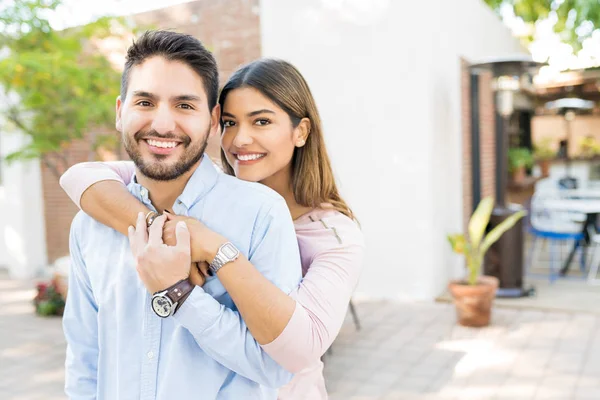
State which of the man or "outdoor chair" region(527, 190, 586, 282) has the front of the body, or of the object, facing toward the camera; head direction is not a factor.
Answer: the man

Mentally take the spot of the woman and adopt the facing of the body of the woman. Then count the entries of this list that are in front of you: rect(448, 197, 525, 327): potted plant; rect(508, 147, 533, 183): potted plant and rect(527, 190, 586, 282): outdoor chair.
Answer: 0

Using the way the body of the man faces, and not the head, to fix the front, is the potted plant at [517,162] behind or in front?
behind

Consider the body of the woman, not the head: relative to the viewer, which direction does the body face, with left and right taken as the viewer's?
facing the viewer and to the left of the viewer

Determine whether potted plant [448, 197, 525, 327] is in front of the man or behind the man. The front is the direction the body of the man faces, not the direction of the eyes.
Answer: behind

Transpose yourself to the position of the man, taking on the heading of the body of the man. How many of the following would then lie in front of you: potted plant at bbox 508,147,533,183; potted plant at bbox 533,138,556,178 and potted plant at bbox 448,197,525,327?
0

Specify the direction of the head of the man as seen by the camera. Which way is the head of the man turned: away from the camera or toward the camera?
toward the camera

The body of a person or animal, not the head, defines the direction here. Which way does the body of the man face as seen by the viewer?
toward the camera

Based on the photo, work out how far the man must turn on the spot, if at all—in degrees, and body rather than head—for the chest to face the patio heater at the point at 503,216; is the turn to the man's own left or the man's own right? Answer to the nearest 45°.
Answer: approximately 135° to the man's own left
